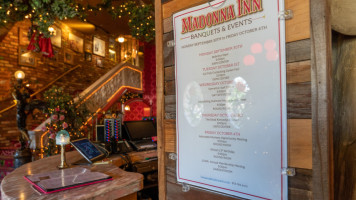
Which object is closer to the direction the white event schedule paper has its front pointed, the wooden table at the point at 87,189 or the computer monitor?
the wooden table

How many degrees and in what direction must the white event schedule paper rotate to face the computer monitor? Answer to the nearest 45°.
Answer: approximately 90° to its right

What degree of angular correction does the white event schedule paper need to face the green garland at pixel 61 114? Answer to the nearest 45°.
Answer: approximately 90° to its right

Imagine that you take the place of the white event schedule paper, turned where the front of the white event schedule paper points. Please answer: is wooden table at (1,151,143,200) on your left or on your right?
on your right

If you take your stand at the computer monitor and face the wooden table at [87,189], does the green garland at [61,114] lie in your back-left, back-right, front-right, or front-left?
back-right

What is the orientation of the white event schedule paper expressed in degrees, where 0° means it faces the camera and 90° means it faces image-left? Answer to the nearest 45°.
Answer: approximately 45°
